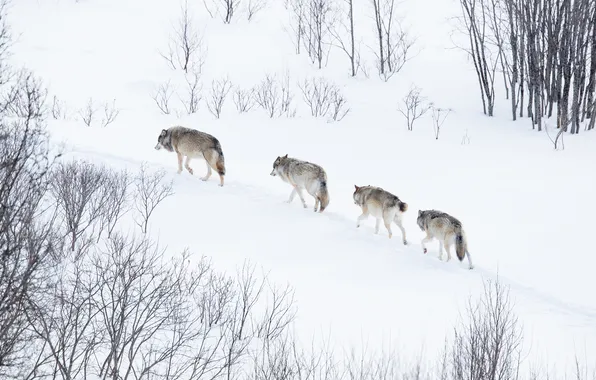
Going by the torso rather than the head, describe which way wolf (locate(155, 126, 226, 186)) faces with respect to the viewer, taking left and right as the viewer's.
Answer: facing away from the viewer and to the left of the viewer

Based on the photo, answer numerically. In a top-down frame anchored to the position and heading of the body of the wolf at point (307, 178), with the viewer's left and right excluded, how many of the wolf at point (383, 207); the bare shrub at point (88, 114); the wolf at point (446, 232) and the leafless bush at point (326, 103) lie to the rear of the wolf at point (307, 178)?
2

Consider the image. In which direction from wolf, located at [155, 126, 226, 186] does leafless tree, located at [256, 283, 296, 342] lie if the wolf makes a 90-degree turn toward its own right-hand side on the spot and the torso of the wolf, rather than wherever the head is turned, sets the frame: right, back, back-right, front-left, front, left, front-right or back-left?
back-right

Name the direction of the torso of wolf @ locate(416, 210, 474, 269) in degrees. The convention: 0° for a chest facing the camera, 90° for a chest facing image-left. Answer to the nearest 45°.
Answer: approximately 135°

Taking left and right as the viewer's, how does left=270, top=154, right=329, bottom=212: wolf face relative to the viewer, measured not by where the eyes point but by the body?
facing away from the viewer and to the left of the viewer
